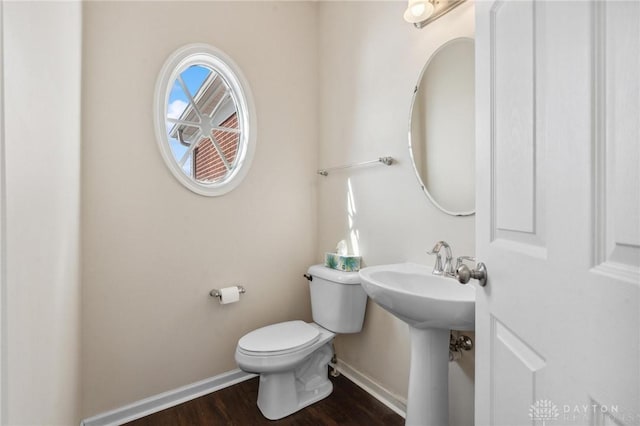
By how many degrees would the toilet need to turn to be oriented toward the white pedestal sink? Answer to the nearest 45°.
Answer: approximately 90° to its left

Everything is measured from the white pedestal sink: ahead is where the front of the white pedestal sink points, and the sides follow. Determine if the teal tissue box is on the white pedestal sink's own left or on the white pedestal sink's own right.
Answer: on the white pedestal sink's own right

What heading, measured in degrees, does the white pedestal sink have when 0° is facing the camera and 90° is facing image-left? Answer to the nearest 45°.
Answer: approximately 45°
